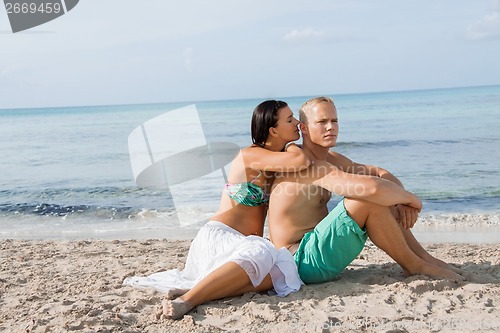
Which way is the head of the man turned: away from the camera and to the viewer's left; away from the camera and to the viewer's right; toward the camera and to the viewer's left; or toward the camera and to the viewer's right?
toward the camera and to the viewer's right

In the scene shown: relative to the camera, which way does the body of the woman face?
to the viewer's right

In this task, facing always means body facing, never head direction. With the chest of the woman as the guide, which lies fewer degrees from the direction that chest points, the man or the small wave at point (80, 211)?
the man

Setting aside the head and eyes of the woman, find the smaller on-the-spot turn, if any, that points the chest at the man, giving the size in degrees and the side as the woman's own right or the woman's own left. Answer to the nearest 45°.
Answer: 0° — they already face them

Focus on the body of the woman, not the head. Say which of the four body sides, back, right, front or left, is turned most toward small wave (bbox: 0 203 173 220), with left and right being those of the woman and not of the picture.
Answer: left

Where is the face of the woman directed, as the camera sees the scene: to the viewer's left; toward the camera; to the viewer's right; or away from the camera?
to the viewer's right
